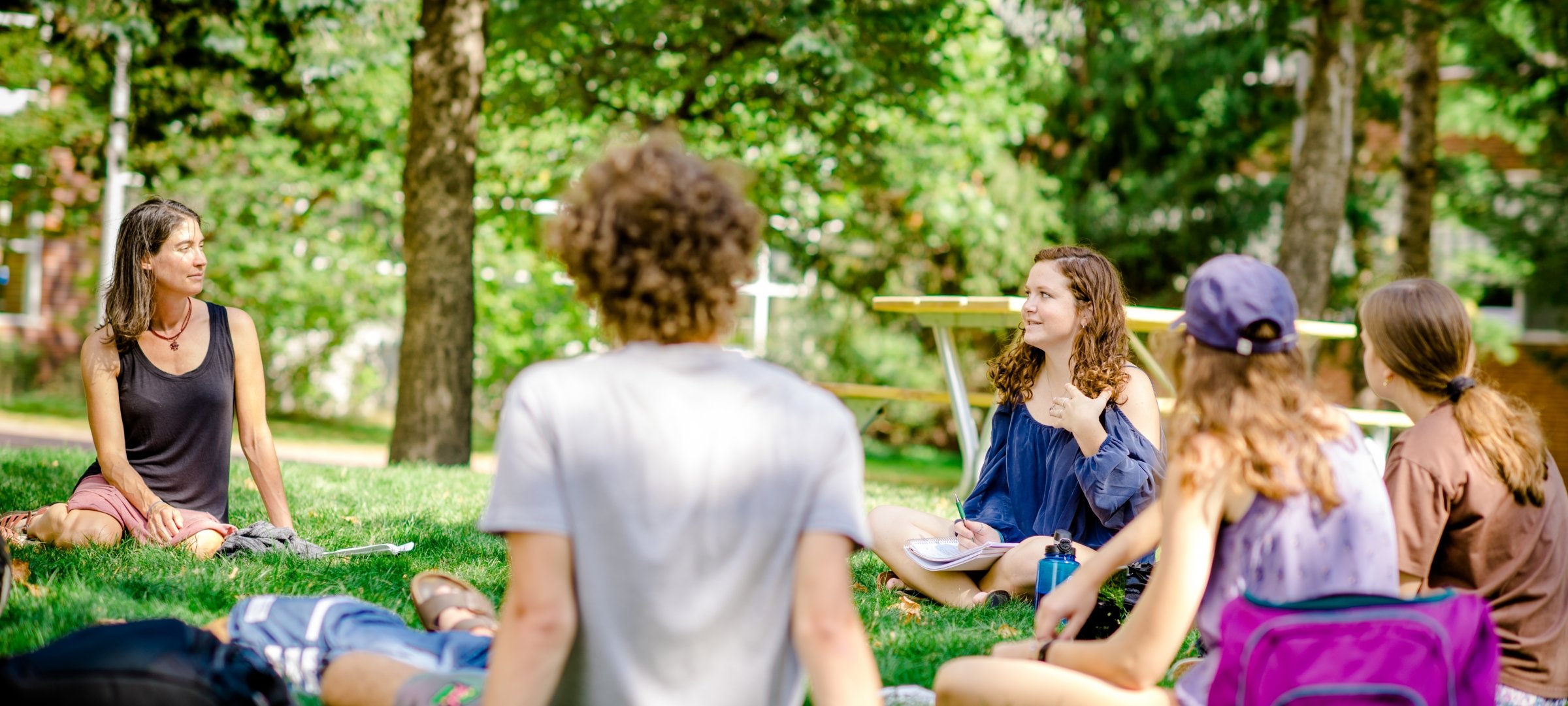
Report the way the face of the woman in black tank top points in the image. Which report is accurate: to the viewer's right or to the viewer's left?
to the viewer's right

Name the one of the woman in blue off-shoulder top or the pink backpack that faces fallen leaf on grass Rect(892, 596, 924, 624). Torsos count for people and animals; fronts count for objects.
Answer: the woman in blue off-shoulder top

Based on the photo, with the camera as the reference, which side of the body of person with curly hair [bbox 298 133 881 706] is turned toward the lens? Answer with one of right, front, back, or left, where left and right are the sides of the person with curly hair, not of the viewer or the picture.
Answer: back

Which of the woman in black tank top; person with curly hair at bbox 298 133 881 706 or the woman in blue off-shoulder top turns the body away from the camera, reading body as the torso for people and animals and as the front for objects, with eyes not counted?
the person with curly hair

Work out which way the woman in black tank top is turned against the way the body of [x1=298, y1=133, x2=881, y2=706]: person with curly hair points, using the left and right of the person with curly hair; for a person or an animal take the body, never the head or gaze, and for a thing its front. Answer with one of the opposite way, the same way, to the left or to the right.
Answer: the opposite way

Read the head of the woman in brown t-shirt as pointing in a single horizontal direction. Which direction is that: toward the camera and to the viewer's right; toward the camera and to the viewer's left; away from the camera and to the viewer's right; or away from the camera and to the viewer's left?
away from the camera and to the viewer's left

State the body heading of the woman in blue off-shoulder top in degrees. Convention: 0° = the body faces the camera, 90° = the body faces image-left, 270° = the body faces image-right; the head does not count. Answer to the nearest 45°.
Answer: approximately 45°

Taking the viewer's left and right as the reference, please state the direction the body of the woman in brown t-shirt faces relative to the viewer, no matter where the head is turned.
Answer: facing away from the viewer and to the left of the viewer
